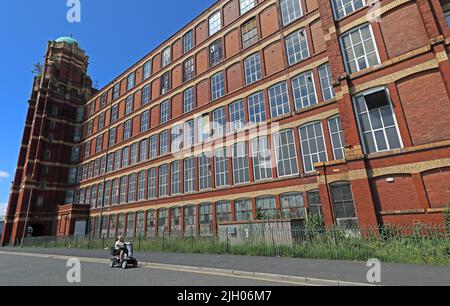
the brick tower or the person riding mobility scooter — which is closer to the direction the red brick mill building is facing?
the person riding mobility scooter

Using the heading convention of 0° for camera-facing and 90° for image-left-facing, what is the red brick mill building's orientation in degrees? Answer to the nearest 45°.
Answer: approximately 45°

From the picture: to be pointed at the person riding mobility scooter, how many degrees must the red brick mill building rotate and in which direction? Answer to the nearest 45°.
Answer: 0° — it already faces them

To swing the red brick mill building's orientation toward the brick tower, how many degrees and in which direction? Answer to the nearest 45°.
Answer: approximately 90° to its right
